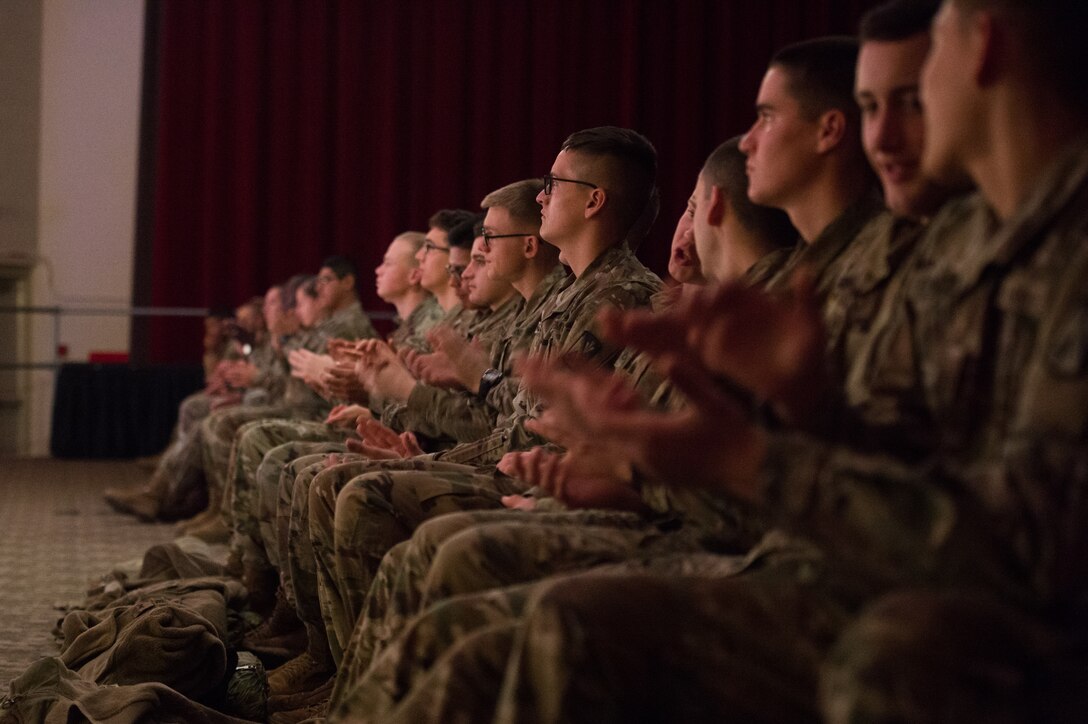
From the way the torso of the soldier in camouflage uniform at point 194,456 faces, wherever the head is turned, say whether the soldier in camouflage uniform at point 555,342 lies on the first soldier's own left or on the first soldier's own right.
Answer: on the first soldier's own left

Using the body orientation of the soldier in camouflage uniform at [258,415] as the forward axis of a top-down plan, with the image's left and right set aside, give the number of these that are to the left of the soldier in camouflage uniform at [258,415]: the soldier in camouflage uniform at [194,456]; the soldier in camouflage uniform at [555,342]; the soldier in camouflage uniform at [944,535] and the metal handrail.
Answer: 2

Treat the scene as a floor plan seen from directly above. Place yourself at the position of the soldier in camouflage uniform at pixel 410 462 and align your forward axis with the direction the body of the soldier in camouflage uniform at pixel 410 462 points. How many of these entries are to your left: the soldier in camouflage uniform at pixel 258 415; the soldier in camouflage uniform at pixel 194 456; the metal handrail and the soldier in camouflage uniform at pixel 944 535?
1

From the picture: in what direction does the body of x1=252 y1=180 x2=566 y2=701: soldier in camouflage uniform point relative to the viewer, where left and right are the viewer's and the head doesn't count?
facing to the left of the viewer

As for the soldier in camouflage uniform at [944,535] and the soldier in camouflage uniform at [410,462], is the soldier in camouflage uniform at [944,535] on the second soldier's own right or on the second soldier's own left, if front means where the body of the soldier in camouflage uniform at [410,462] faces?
on the second soldier's own left

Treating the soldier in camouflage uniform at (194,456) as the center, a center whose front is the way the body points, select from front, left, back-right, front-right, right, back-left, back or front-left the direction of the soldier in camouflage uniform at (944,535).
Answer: left

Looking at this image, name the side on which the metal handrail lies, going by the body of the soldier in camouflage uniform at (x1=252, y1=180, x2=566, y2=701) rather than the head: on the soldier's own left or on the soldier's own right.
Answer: on the soldier's own right

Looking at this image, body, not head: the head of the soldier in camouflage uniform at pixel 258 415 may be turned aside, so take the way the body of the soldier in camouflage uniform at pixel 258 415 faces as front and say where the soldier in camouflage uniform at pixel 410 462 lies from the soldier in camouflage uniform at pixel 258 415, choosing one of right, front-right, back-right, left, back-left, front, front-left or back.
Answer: left

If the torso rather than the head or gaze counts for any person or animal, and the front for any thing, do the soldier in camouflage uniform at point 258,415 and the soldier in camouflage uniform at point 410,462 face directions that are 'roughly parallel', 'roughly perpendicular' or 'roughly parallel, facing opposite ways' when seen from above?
roughly parallel

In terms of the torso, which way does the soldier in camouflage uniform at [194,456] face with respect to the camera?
to the viewer's left

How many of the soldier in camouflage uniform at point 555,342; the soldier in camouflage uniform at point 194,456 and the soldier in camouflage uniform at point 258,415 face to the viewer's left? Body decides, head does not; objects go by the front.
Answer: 3

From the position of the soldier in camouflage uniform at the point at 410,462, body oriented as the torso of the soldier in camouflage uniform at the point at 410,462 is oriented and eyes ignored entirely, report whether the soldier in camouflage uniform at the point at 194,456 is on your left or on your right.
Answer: on your right

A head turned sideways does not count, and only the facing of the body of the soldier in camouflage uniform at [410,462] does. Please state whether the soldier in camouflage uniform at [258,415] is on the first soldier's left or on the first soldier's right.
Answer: on the first soldier's right

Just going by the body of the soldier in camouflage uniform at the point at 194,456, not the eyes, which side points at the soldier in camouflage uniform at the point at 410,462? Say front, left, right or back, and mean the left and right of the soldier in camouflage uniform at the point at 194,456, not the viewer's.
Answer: left

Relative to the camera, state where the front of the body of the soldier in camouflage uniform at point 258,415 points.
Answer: to the viewer's left

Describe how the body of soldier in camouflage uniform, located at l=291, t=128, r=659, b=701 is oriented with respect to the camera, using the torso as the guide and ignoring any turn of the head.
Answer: to the viewer's left
